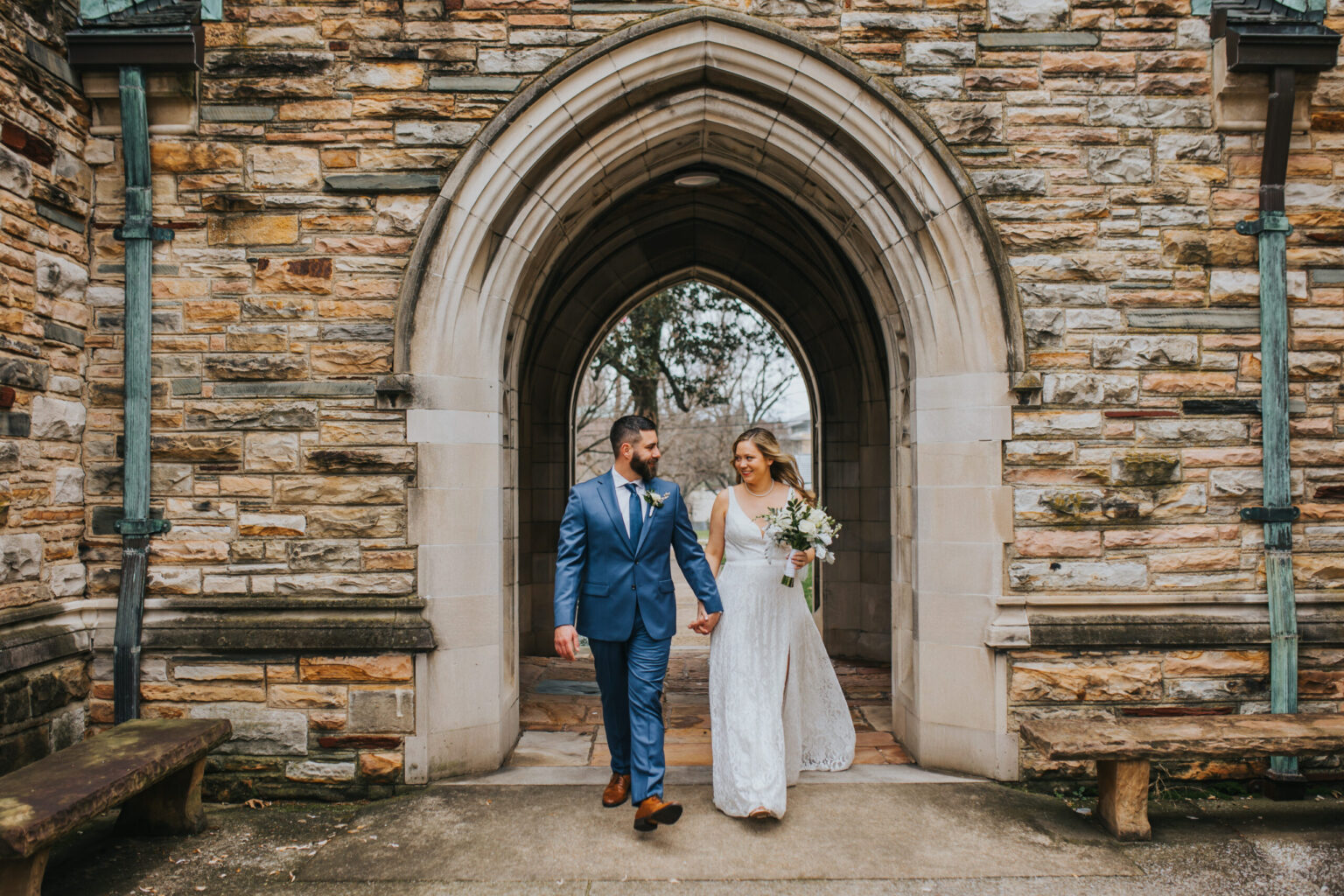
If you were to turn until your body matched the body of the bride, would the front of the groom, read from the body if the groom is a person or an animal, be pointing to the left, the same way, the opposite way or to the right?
the same way

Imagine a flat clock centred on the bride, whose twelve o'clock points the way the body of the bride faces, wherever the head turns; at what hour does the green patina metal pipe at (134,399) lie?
The green patina metal pipe is roughly at 3 o'clock from the bride.

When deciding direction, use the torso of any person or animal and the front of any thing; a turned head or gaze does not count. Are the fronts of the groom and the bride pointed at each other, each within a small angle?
no

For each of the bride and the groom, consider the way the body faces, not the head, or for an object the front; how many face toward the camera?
2

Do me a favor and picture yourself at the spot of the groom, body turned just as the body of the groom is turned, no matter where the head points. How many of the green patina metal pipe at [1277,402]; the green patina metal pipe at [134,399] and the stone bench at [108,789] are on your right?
2

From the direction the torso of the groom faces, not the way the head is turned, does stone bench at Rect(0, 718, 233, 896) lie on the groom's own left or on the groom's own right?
on the groom's own right

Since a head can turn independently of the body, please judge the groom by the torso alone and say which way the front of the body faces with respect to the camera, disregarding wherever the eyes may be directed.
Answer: toward the camera

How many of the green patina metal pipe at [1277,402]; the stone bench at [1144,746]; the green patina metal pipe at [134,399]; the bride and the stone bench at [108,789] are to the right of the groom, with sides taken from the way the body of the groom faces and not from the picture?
2

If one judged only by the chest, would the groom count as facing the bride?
no

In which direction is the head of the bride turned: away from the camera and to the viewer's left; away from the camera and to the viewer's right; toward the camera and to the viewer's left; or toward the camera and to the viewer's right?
toward the camera and to the viewer's left

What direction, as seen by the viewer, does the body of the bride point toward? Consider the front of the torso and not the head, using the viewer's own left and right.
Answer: facing the viewer

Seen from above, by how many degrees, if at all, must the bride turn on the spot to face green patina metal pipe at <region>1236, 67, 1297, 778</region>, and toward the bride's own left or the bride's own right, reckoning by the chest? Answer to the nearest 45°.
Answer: approximately 90° to the bride's own left

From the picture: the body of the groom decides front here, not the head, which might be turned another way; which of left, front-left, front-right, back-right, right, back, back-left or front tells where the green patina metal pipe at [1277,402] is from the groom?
left

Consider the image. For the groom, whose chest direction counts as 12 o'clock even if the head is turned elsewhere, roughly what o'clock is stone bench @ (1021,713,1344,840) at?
The stone bench is roughly at 9 o'clock from the groom.
